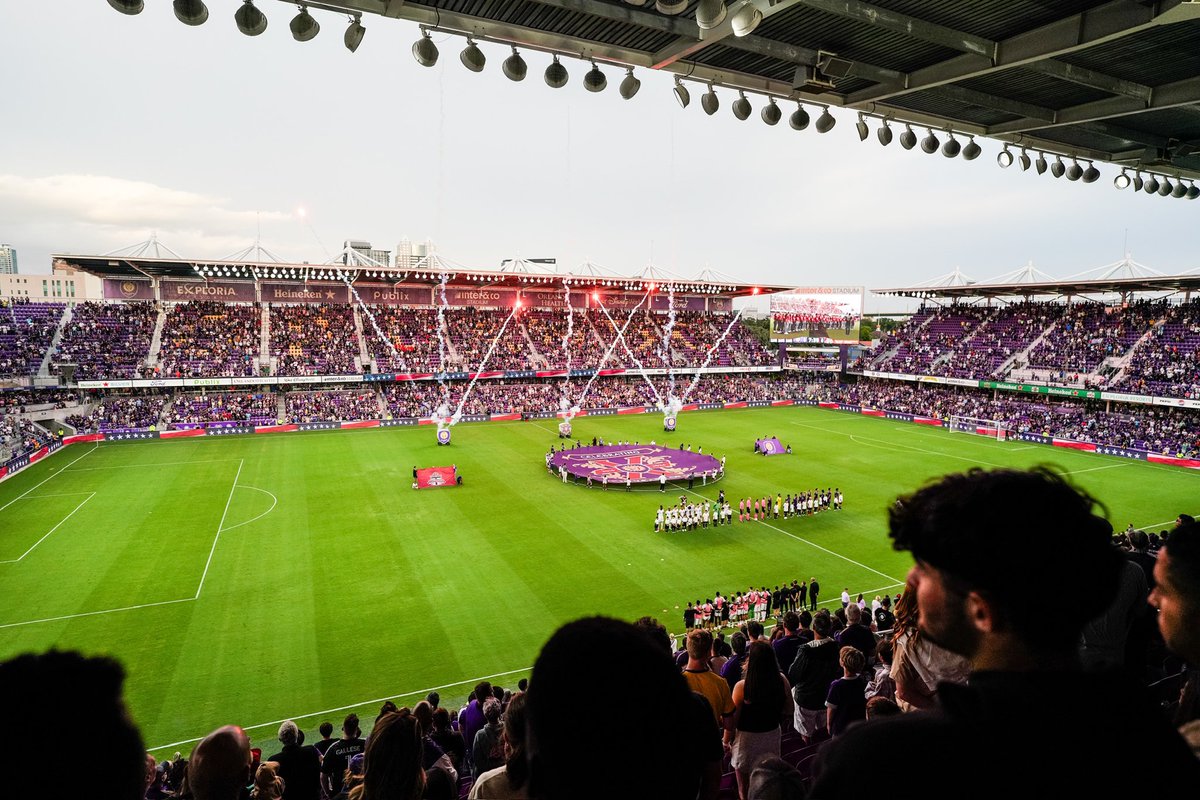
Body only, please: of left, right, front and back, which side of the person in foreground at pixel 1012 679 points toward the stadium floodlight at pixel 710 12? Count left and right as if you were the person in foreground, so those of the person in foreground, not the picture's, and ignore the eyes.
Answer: front

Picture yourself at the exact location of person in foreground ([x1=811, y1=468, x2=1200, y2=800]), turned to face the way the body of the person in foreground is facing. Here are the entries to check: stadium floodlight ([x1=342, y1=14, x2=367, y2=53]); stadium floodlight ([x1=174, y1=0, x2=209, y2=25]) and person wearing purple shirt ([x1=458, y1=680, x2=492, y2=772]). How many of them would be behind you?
0

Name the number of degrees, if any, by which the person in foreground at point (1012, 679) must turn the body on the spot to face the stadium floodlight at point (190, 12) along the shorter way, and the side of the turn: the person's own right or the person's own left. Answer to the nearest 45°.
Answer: approximately 45° to the person's own left

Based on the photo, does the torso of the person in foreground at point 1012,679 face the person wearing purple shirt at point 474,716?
yes

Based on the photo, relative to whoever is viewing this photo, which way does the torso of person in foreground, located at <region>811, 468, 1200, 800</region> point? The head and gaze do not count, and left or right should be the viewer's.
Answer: facing away from the viewer and to the left of the viewer

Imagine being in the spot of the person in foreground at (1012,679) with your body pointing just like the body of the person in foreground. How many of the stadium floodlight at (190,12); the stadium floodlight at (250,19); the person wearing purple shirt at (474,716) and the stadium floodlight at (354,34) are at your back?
0

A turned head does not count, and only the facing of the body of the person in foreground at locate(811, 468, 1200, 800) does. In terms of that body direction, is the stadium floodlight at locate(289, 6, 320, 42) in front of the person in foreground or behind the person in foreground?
in front

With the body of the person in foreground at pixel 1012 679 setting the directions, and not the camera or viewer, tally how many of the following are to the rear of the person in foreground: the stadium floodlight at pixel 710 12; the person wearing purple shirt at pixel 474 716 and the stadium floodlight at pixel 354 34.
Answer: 0

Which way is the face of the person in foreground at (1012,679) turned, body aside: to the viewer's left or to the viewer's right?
to the viewer's left

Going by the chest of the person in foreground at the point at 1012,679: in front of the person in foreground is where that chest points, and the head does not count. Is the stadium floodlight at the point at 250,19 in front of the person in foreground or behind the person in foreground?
in front
